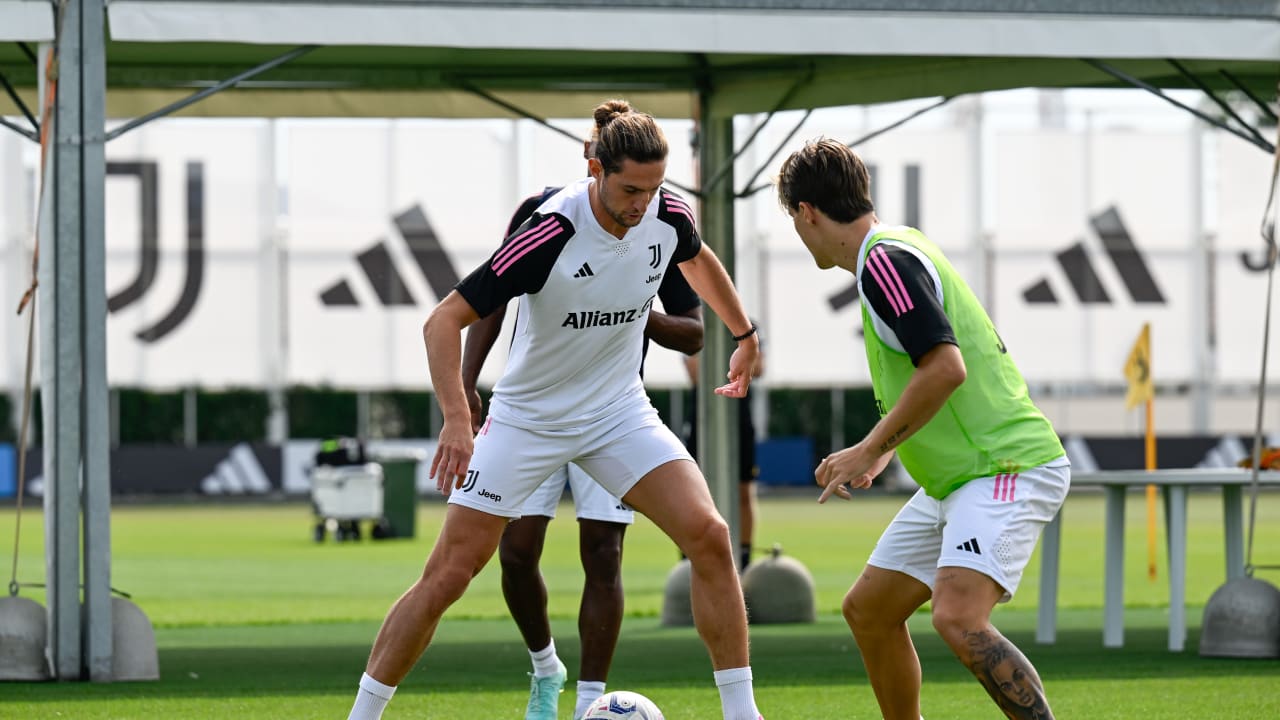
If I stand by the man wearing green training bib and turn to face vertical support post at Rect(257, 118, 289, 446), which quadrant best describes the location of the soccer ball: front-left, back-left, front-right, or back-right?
front-left

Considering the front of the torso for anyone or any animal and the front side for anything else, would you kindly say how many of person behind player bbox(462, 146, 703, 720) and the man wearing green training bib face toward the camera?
1

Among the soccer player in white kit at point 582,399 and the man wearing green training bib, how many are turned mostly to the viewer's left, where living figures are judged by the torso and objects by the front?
1

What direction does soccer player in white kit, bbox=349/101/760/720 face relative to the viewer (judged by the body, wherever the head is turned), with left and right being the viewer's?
facing the viewer and to the right of the viewer

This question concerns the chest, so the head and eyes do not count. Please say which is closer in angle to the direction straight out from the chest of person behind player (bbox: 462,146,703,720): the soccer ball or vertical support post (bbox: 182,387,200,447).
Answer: the soccer ball

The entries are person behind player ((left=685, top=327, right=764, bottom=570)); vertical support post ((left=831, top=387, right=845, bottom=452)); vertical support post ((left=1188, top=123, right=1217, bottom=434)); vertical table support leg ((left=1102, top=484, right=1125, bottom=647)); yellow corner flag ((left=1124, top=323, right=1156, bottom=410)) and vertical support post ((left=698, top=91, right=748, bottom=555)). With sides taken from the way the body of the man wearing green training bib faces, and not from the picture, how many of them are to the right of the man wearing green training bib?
6

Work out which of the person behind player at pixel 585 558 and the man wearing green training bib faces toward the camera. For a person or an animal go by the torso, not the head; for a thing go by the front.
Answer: the person behind player

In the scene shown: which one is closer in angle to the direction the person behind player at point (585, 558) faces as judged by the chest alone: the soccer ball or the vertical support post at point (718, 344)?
the soccer ball

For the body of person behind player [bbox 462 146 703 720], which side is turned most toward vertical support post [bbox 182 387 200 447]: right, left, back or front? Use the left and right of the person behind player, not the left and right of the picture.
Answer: back

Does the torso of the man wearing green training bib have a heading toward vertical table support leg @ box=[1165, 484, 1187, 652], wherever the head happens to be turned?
no

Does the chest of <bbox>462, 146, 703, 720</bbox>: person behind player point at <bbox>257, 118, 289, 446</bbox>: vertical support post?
no

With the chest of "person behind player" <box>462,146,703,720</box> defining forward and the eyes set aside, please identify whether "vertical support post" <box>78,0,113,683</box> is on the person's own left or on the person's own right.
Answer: on the person's own right

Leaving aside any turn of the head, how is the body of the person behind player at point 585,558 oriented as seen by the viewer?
toward the camera

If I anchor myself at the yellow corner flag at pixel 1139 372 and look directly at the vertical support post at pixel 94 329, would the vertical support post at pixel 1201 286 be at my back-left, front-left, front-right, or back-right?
back-right

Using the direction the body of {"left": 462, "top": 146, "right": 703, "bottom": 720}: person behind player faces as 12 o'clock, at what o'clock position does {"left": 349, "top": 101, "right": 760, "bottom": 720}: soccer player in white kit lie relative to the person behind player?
The soccer player in white kit is roughly at 12 o'clock from the person behind player.

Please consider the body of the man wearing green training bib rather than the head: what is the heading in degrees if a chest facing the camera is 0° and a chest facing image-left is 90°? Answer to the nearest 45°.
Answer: approximately 90°

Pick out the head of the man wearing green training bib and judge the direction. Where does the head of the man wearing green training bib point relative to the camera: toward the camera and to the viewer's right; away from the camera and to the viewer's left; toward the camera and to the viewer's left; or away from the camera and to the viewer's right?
away from the camera and to the viewer's left
